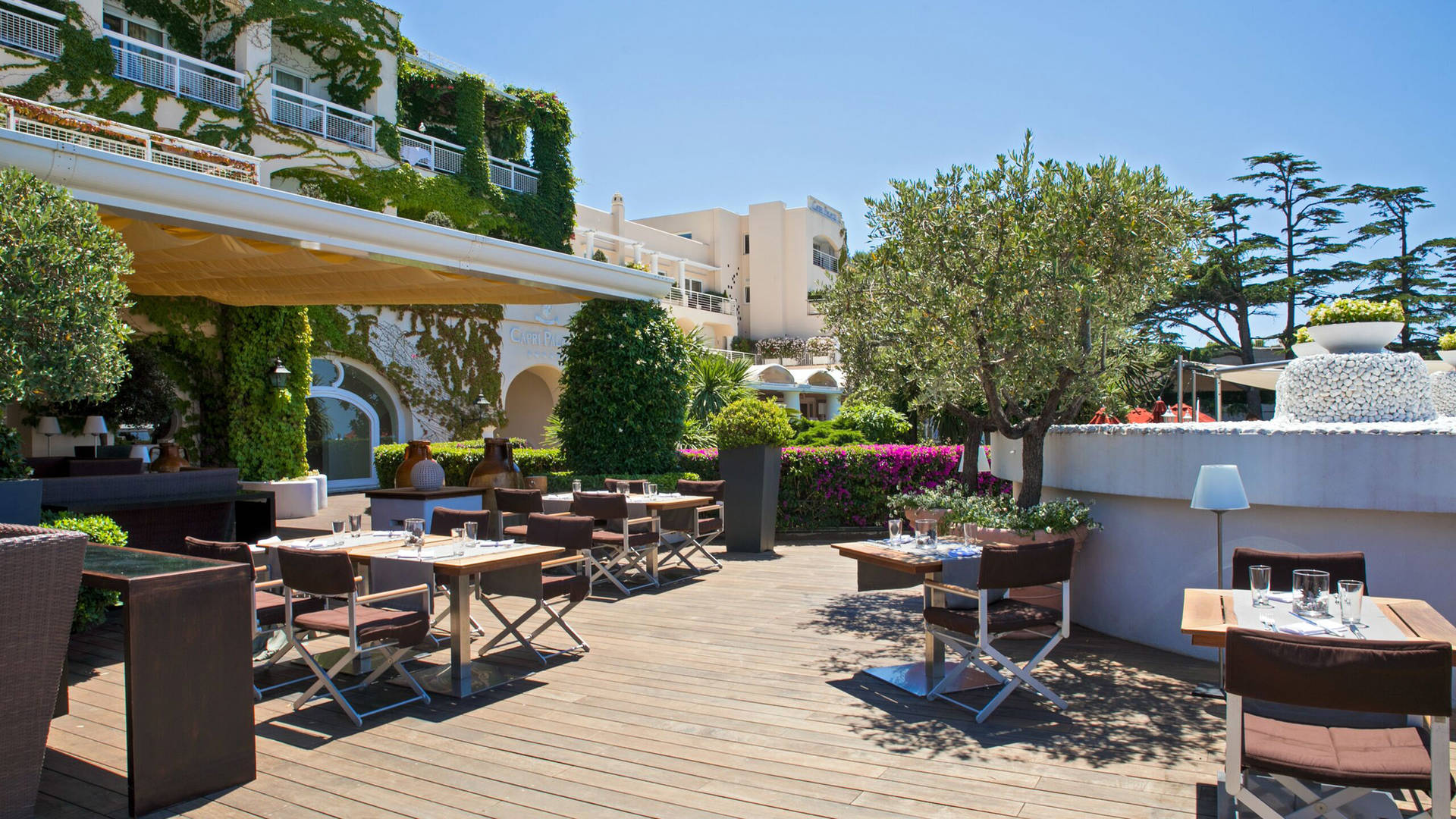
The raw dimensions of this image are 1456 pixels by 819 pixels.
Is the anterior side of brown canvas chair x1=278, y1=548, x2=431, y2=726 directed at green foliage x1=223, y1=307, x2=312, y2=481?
no

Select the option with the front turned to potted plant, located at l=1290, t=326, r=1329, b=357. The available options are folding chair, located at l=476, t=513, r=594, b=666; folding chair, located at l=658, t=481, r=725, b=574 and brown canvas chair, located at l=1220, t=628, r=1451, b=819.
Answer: the brown canvas chair

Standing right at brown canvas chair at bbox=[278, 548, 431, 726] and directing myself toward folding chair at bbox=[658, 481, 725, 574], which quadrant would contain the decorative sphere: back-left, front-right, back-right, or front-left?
front-left

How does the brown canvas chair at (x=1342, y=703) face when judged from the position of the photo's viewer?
facing away from the viewer

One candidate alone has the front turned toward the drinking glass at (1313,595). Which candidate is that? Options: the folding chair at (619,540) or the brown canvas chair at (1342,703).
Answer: the brown canvas chair

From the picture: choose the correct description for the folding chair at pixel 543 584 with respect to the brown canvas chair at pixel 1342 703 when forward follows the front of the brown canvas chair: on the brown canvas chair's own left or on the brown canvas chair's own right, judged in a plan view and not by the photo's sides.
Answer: on the brown canvas chair's own left

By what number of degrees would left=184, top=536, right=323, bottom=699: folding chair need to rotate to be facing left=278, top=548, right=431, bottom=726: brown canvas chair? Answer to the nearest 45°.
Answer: approximately 90° to its right

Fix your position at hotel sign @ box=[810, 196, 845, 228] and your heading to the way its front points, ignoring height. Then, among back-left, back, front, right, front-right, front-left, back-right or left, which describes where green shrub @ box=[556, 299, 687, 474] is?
front-right

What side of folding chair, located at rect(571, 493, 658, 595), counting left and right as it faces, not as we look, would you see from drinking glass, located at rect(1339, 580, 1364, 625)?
right

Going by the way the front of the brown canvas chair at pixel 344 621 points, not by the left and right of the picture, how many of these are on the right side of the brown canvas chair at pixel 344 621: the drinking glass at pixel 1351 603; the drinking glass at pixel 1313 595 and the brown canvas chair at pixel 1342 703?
3

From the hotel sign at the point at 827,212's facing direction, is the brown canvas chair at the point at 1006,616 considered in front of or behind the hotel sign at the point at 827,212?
in front

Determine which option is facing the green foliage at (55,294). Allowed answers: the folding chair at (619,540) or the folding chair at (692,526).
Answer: the folding chair at (692,526)

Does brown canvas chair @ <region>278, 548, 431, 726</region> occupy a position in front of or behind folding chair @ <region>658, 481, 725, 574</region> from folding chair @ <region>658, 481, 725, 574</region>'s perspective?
in front

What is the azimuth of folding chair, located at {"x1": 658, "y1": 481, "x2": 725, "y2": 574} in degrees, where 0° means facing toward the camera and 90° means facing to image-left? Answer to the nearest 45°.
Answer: approximately 45°

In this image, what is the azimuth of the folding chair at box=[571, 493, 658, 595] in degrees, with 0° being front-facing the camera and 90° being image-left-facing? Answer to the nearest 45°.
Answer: approximately 225°

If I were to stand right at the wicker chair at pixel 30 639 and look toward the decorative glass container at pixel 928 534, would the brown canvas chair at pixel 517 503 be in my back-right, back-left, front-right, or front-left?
front-left

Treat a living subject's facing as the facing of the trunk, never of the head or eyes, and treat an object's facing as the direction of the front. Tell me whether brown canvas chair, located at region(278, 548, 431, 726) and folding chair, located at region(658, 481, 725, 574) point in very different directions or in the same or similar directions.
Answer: very different directions

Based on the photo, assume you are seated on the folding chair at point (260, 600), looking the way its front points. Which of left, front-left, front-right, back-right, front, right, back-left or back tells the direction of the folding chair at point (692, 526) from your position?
front

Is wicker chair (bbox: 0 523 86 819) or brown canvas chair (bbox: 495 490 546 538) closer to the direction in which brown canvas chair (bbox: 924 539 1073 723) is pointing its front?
the brown canvas chair
